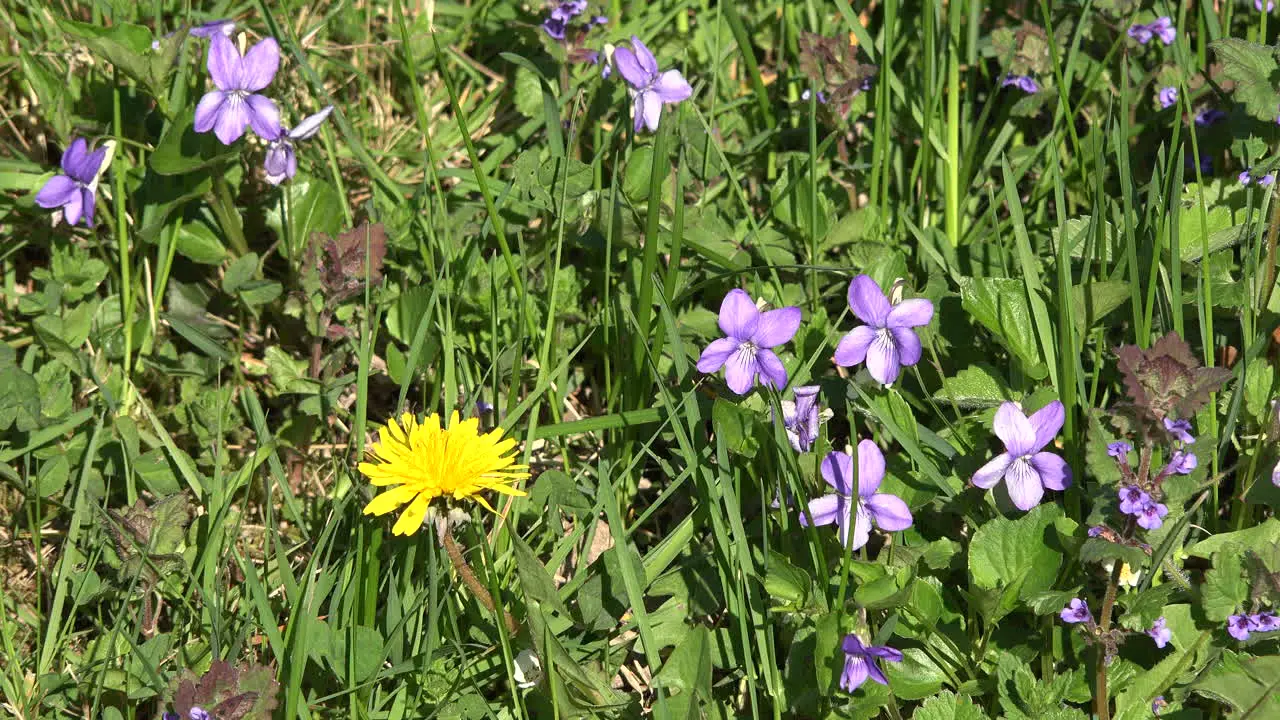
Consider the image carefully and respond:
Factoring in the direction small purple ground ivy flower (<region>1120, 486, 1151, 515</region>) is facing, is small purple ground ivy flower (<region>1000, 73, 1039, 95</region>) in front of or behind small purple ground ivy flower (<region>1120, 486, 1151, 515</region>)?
behind

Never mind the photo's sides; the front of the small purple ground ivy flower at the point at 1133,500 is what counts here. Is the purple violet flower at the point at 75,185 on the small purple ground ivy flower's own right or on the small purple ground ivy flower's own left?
on the small purple ground ivy flower's own right

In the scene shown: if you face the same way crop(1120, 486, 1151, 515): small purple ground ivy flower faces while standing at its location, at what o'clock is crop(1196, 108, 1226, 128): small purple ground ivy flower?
crop(1196, 108, 1226, 128): small purple ground ivy flower is roughly at 6 o'clock from crop(1120, 486, 1151, 515): small purple ground ivy flower.

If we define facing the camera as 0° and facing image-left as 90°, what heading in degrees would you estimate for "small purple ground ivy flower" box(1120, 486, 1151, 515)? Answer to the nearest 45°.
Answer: approximately 0°
